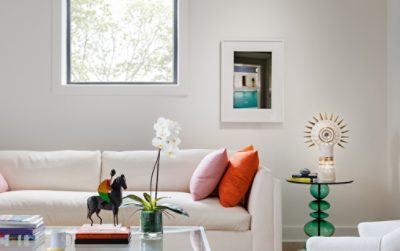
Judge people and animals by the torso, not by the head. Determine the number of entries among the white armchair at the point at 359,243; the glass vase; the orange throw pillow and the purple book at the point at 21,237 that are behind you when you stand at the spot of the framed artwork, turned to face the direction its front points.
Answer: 0

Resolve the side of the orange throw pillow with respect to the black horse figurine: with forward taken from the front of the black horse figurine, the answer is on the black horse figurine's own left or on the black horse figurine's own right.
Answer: on the black horse figurine's own left

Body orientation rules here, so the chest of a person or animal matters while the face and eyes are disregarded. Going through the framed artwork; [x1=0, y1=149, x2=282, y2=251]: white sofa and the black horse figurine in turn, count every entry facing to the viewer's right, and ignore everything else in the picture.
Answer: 1

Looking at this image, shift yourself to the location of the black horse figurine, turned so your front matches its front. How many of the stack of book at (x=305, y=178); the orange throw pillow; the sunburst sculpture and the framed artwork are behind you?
0

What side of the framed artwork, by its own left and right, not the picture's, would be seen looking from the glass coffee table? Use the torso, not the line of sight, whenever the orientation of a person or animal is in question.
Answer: front

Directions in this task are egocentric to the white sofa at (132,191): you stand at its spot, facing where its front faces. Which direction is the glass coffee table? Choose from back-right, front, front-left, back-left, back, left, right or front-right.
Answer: front

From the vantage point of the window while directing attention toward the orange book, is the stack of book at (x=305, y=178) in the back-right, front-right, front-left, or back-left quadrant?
front-left

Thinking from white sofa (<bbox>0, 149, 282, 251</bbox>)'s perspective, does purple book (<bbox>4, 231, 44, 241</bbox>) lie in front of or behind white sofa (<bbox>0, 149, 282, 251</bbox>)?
in front

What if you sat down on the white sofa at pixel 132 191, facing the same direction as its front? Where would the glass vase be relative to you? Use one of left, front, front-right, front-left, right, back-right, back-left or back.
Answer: front

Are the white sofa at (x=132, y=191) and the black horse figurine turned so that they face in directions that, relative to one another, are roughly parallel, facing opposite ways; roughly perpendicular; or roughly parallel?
roughly perpendicular

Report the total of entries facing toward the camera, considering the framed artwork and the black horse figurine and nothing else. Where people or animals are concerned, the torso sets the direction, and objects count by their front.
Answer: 1

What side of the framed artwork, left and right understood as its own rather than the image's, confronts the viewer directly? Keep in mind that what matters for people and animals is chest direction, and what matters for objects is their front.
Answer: front

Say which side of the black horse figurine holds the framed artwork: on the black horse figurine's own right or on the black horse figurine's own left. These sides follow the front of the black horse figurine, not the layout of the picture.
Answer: on the black horse figurine's own left

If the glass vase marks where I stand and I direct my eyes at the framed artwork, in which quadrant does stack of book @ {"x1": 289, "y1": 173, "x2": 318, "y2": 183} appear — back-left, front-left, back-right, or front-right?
front-right

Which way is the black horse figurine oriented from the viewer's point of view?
to the viewer's right

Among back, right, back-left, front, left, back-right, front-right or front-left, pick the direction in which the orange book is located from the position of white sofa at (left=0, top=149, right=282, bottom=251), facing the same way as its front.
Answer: front

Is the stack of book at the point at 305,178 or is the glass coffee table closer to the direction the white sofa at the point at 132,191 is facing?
the glass coffee table
